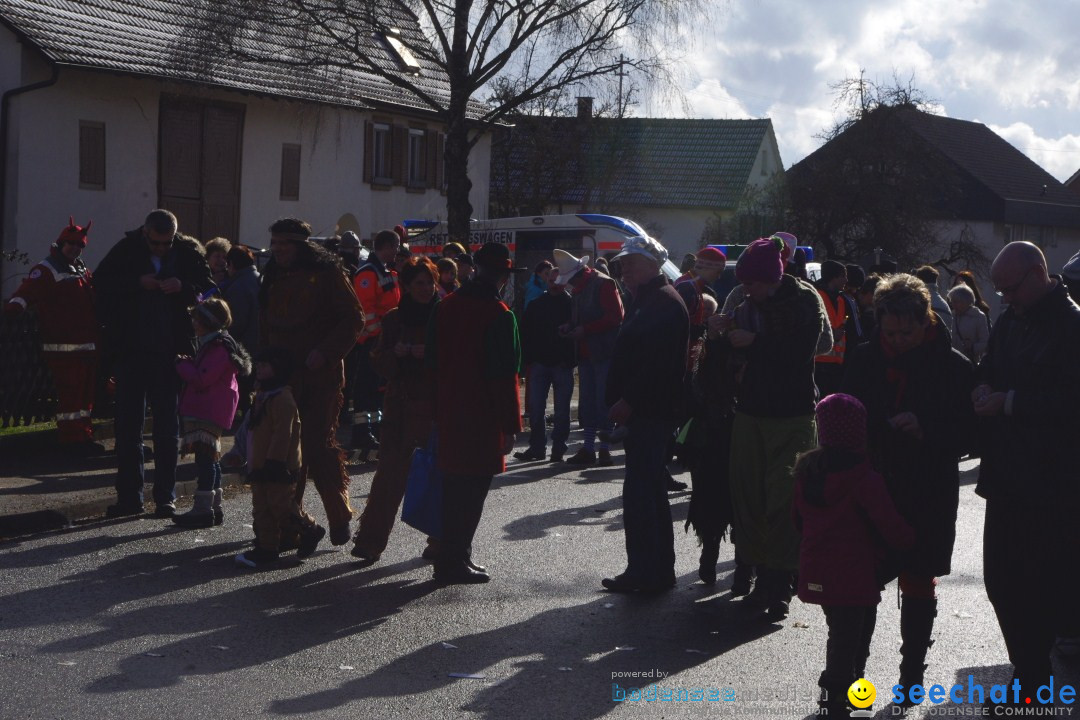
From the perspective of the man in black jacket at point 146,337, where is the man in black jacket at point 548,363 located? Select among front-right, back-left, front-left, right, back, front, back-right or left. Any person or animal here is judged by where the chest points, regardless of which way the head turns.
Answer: back-left

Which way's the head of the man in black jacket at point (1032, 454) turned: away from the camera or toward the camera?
toward the camera

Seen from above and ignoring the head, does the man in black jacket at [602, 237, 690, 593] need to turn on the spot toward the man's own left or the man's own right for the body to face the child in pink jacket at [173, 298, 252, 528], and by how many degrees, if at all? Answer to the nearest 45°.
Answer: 0° — they already face them

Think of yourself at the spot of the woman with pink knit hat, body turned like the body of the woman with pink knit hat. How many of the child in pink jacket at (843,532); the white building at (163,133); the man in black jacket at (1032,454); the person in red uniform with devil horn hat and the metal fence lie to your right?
3

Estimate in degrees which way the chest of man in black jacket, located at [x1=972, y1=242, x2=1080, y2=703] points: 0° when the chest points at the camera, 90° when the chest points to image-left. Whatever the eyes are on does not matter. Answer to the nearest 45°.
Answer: approximately 45°

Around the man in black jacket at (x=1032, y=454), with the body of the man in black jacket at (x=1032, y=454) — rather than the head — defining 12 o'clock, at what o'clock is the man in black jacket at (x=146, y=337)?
the man in black jacket at (x=146, y=337) is roughly at 2 o'clock from the man in black jacket at (x=1032, y=454).

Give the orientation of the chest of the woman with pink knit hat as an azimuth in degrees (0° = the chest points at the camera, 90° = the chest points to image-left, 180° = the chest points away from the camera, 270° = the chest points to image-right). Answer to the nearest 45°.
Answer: approximately 45°

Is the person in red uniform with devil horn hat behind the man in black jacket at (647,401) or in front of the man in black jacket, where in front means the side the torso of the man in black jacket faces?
in front

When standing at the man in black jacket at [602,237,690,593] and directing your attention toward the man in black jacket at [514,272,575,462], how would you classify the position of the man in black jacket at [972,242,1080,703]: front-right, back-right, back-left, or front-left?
back-right

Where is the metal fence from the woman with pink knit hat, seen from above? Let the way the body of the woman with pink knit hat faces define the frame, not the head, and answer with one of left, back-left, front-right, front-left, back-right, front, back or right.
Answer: right

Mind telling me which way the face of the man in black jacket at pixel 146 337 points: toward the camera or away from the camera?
toward the camera

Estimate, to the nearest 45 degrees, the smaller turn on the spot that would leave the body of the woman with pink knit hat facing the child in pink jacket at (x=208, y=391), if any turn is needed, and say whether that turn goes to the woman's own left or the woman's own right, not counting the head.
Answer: approximately 45° to the woman's own right

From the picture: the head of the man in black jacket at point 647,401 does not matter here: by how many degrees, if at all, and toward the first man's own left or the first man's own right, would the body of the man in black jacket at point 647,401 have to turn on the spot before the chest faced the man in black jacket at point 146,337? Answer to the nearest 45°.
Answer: approximately 45° to the first man's own right

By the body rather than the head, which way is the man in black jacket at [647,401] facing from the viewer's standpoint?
to the viewer's left

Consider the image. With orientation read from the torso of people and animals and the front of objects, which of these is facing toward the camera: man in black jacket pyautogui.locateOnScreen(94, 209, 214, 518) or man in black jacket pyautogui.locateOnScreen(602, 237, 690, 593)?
man in black jacket pyautogui.locateOnScreen(94, 209, 214, 518)
